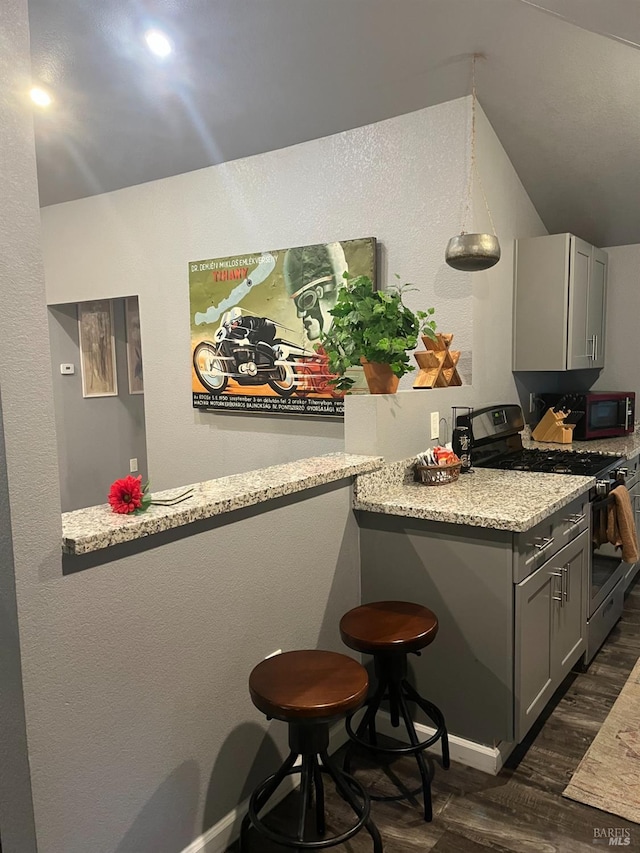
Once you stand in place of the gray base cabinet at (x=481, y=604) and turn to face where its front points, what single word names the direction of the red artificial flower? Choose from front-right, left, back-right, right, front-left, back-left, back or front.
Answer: right

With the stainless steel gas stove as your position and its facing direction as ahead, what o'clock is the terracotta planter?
The terracotta planter is roughly at 3 o'clock from the stainless steel gas stove.

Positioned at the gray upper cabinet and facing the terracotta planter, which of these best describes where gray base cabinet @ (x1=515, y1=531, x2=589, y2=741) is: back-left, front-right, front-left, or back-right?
front-left

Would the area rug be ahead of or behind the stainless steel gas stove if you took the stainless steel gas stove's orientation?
ahead

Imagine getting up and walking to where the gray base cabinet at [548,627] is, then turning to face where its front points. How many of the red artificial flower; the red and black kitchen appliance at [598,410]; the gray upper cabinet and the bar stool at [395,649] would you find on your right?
2

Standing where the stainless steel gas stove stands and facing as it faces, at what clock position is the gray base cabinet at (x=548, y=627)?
The gray base cabinet is roughly at 2 o'clock from the stainless steel gas stove.

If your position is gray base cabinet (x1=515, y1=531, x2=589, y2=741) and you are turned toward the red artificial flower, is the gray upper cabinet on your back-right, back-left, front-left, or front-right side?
back-right
